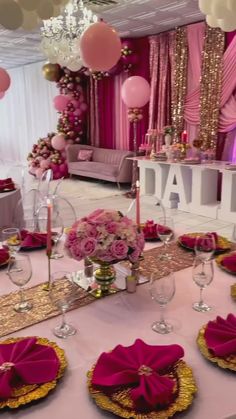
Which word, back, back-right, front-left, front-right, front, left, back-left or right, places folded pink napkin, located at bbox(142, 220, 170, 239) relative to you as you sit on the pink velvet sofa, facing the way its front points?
front-left

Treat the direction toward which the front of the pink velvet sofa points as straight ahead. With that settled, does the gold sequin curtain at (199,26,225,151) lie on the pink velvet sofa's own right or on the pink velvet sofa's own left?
on the pink velvet sofa's own left

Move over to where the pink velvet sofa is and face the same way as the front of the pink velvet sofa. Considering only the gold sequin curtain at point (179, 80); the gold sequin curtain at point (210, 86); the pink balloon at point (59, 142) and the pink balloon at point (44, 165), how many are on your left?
2

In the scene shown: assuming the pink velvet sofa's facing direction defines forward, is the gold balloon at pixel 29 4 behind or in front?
in front

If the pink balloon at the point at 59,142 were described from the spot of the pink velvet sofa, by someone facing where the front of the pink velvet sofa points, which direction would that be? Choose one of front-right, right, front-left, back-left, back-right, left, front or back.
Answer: right

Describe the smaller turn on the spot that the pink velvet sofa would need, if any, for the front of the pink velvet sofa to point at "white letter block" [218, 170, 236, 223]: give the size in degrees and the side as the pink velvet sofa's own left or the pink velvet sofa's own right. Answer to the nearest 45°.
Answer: approximately 90° to the pink velvet sofa's own left

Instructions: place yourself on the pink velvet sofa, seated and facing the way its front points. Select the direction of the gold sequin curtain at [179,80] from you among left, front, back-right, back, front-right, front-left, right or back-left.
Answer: left

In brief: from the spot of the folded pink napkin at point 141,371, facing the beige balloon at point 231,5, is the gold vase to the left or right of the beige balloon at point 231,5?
left

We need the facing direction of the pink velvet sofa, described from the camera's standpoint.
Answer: facing the viewer and to the left of the viewer

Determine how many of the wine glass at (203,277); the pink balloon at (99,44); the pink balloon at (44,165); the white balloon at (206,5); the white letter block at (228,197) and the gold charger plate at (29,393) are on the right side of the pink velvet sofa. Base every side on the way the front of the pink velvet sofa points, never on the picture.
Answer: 1

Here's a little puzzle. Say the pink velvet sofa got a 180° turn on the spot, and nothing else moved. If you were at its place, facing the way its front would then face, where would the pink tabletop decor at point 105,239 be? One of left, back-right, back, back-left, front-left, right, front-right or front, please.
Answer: back-right

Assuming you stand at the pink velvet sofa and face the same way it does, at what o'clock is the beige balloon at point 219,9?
The beige balloon is roughly at 10 o'clock from the pink velvet sofa.

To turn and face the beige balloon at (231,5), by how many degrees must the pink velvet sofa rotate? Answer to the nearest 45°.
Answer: approximately 45° to its left

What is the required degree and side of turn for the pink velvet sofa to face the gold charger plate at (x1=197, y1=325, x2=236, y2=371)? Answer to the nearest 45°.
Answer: approximately 45° to its left

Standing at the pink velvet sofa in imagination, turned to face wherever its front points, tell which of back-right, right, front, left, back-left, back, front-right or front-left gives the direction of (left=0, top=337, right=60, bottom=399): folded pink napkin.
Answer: front-left

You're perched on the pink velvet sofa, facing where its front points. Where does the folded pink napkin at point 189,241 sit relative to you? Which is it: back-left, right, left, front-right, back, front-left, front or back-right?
front-left
